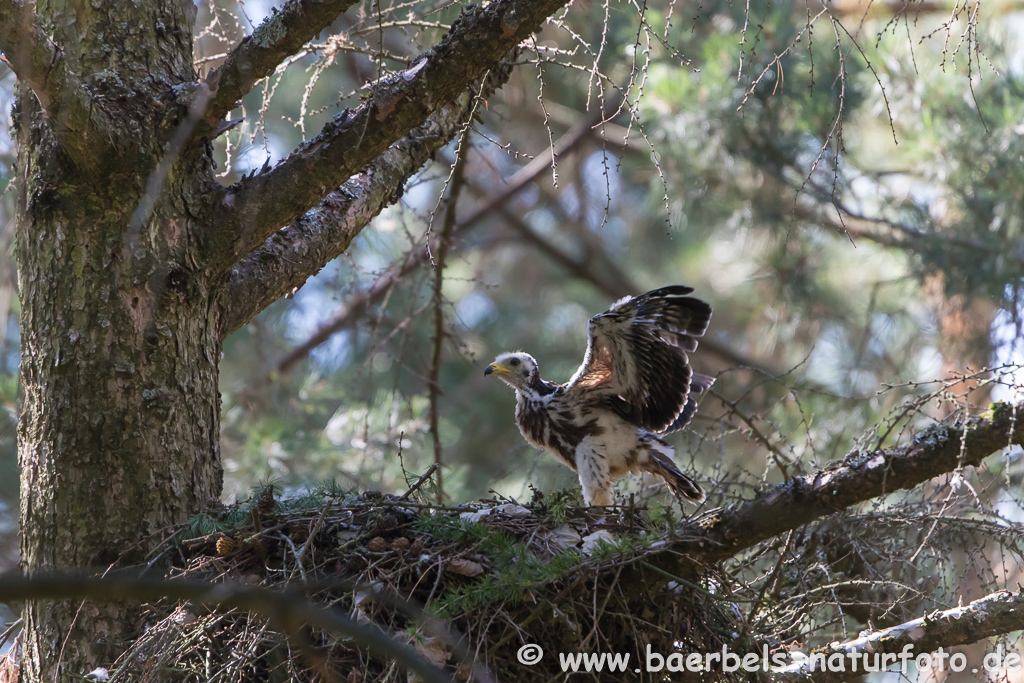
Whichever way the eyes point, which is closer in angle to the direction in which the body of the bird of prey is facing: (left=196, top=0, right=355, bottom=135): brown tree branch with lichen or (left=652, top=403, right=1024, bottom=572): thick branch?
the brown tree branch with lichen

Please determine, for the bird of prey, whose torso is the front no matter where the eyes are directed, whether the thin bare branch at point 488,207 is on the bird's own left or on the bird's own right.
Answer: on the bird's own right

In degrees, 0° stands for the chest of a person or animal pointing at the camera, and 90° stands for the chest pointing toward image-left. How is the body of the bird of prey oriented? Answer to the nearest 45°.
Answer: approximately 90°
